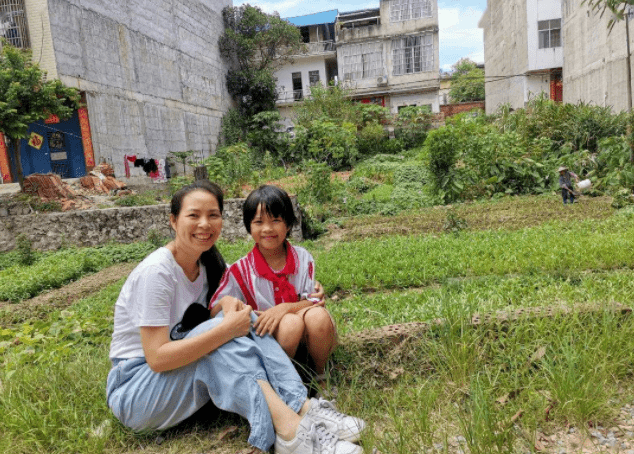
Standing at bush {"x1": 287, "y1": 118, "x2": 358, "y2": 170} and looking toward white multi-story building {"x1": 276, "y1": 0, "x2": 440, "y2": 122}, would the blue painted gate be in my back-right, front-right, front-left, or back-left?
back-left

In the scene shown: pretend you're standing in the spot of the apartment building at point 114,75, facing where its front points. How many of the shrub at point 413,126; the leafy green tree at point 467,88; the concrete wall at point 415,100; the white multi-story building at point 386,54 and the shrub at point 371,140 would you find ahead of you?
0

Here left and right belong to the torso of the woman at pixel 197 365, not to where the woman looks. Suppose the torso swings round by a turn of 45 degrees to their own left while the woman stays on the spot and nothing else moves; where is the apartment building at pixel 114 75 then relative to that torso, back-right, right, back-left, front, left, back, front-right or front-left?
left

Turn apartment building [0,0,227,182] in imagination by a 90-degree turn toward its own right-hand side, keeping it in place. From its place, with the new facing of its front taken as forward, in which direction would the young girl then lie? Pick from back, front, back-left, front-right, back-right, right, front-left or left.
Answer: back-left

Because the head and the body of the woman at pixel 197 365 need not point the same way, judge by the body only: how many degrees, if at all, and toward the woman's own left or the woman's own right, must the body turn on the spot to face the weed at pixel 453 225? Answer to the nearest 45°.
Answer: approximately 90° to the woman's own left

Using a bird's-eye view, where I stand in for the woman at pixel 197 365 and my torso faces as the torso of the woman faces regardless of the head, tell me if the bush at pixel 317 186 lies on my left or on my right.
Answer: on my left

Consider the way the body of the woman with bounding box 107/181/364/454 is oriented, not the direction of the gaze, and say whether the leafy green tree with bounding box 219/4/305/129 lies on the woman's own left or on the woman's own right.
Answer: on the woman's own left

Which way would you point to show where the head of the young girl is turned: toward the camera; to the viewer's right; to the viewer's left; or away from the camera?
toward the camera

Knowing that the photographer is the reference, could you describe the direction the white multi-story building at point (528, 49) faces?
facing the viewer and to the right of the viewer

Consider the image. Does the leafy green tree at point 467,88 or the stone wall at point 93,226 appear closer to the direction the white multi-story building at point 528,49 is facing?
the stone wall

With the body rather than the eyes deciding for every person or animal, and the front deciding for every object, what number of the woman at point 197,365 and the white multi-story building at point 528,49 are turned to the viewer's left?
0

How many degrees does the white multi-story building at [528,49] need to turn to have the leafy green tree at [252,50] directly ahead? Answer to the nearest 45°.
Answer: approximately 135° to its right

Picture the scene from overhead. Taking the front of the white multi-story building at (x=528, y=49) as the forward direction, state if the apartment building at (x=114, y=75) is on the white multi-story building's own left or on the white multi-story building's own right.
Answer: on the white multi-story building's own right

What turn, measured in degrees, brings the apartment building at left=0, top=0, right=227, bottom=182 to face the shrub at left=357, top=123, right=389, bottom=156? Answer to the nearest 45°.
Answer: approximately 135° to its left

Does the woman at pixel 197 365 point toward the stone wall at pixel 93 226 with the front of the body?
no
